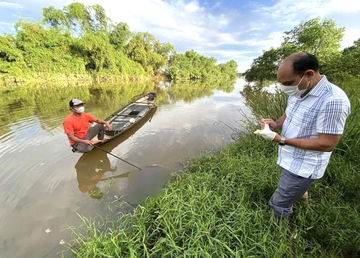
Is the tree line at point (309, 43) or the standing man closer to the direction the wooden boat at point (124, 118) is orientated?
the tree line

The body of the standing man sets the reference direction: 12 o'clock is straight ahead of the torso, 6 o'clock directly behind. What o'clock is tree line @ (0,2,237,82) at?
The tree line is roughly at 2 o'clock from the standing man.

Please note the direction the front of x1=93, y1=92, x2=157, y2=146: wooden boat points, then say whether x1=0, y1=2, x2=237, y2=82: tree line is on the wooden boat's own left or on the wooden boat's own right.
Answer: on the wooden boat's own left

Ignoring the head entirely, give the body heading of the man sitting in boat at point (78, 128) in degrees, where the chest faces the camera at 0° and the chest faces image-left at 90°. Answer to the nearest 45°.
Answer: approximately 315°

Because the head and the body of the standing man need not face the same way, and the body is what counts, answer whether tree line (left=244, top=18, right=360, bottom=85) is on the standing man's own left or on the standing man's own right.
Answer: on the standing man's own right

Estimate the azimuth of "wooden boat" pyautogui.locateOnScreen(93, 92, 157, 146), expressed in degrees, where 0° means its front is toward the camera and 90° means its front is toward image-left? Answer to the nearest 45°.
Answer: approximately 225°

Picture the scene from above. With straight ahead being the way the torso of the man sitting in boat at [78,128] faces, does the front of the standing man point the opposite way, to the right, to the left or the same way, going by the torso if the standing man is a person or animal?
the opposite way

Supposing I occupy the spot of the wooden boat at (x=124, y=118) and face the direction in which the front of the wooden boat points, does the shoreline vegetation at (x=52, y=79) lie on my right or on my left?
on my left

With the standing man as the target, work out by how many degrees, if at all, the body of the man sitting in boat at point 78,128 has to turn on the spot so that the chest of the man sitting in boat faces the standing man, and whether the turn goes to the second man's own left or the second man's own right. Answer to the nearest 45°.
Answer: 0° — they already face them

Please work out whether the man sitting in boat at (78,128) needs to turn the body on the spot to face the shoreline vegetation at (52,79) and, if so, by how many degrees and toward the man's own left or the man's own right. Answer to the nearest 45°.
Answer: approximately 135° to the man's own left
